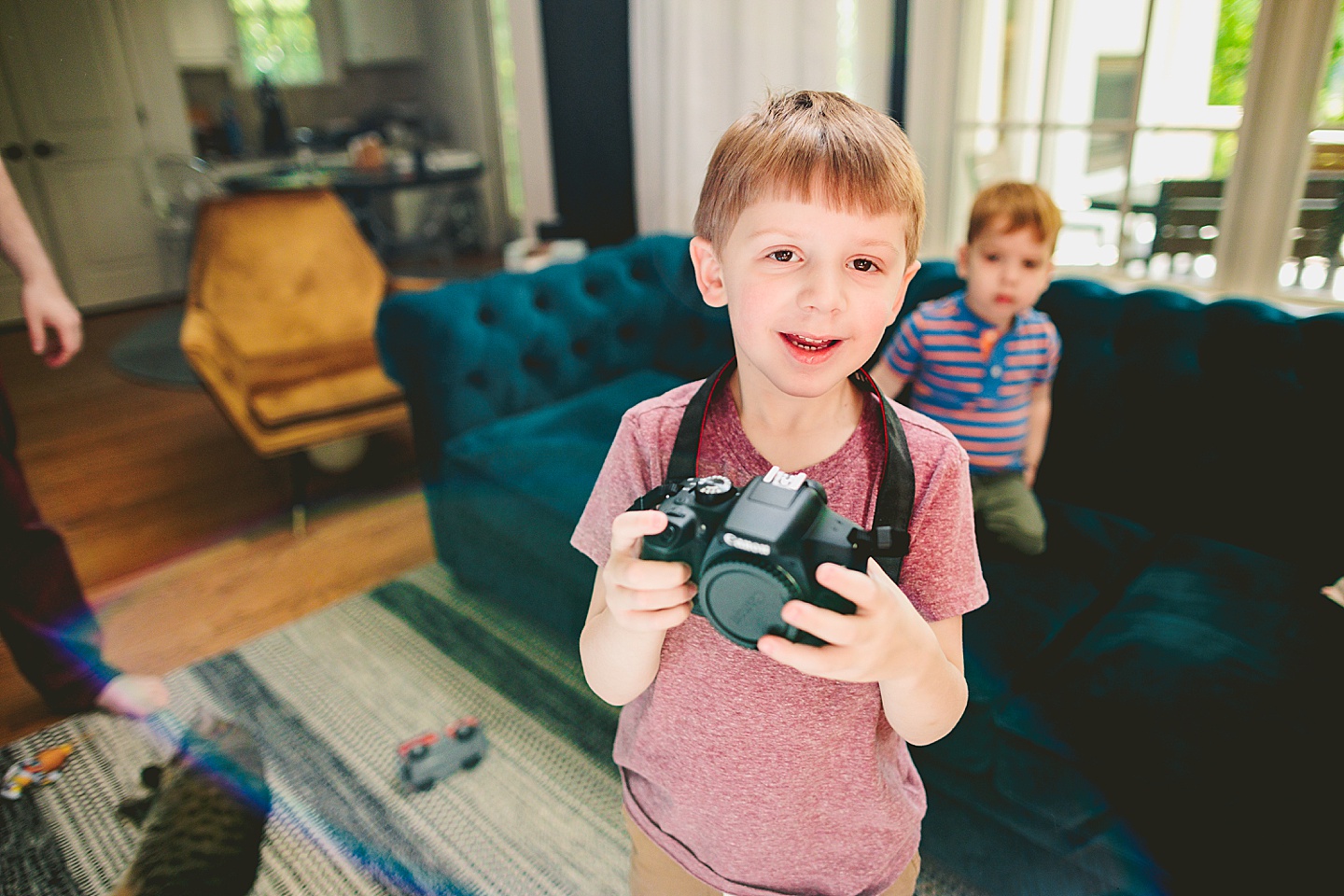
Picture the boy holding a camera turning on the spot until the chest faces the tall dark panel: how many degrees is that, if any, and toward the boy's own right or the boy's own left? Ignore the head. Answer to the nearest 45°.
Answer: approximately 180°

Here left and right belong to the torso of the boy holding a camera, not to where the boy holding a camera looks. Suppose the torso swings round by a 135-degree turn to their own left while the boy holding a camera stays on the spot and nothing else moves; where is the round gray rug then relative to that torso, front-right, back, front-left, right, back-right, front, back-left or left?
left

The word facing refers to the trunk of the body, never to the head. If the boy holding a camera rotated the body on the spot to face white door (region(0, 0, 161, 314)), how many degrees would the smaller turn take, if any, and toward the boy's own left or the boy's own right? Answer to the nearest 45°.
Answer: approximately 135° to the boy's own right

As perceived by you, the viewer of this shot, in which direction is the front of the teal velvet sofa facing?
facing the viewer and to the left of the viewer

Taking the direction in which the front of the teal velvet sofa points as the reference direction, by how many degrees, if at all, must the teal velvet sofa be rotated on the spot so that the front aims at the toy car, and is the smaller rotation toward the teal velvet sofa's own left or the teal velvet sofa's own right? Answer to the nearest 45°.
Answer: approximately 45° to the teal velvet sofa's own right

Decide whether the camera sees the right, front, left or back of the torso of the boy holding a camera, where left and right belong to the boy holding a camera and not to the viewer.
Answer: front

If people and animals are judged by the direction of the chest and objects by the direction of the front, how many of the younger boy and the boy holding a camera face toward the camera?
2

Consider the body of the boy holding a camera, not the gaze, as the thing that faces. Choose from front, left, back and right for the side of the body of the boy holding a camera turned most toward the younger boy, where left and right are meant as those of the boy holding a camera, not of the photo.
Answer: back

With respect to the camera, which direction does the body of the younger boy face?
toward the camera

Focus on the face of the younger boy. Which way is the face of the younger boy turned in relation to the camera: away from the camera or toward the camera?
toward the camera

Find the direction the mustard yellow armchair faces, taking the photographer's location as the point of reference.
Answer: facing the viewer and to the right of the viewer

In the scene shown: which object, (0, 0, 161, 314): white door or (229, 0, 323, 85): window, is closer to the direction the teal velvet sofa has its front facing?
the white door
